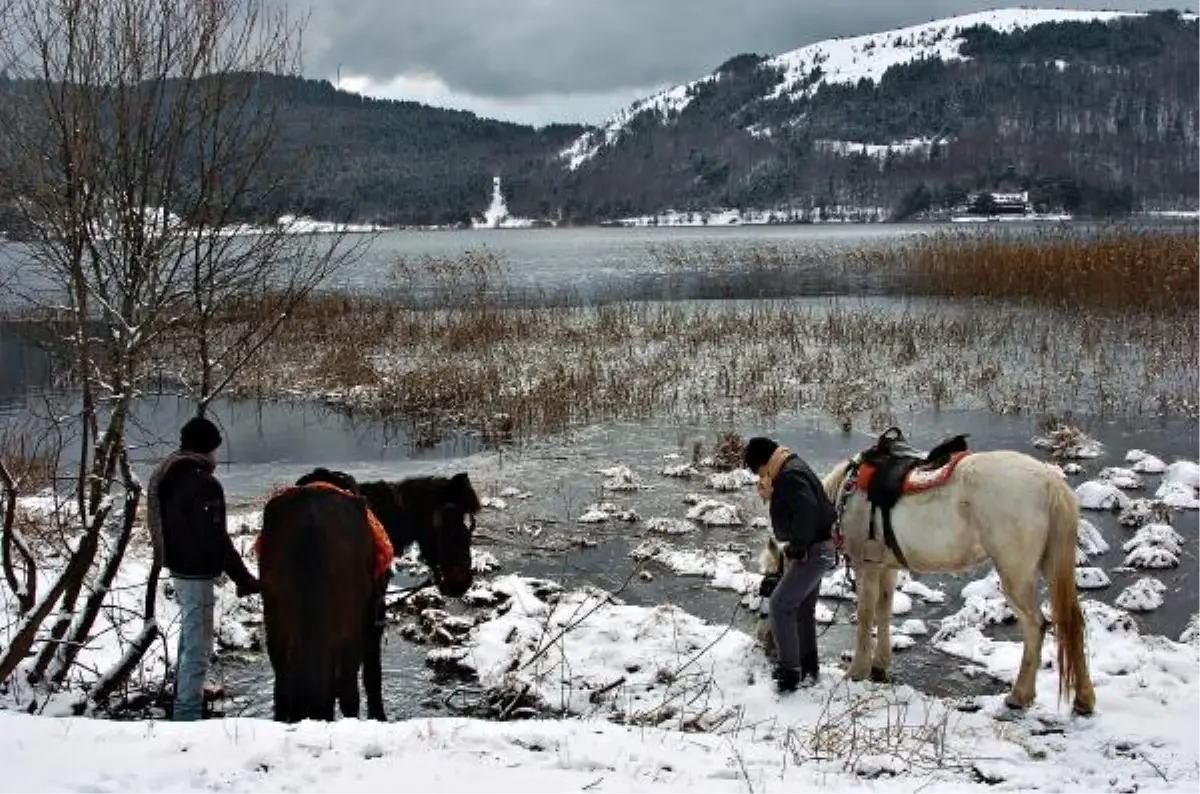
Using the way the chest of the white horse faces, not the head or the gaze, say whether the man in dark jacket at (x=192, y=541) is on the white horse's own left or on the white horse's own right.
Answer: on the white horse's own left

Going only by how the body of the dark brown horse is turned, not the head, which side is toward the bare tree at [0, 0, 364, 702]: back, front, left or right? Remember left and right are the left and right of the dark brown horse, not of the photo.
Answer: left

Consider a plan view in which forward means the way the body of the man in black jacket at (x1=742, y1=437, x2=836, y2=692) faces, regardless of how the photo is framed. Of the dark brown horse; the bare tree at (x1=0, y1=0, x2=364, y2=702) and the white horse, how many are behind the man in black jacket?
1

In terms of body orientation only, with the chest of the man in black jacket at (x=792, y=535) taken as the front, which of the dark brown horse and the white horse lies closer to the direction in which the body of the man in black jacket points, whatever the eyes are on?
the dark brown horse

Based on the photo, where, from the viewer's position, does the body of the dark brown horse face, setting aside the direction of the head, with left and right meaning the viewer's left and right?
facing away from the viewer and to the right of the viewer

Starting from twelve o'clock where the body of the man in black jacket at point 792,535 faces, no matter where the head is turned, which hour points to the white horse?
The white horse is roughly at 6 o'clock from the man in black jacket.

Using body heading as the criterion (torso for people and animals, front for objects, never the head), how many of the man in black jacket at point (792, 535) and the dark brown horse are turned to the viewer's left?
1

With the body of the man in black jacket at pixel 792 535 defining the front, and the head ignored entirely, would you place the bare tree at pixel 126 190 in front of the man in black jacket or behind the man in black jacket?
in front

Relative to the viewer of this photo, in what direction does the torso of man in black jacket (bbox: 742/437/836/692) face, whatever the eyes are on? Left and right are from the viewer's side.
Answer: facing to the left of the viewer

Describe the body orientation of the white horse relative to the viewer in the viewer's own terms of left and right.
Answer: facing away from the viewer and to the left of the viewer

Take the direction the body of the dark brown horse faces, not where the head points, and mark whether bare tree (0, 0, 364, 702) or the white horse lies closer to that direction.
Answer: the white horse

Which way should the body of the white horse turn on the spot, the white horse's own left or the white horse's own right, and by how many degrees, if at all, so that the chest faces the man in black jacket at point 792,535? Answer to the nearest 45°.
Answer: approximately 45° to the white horse's own left
